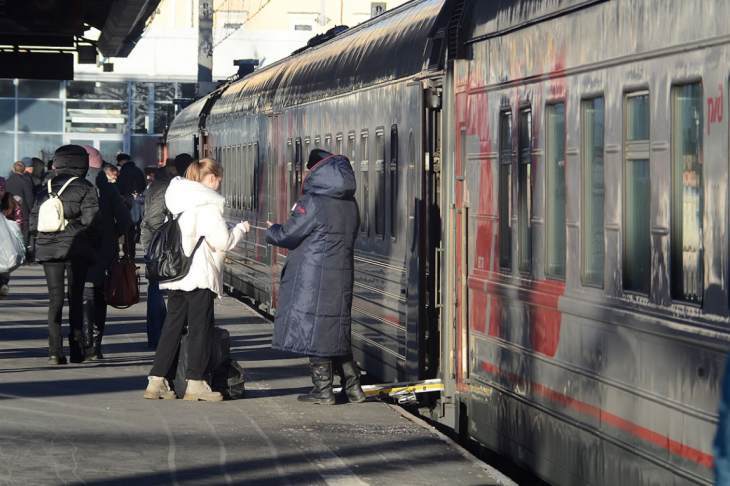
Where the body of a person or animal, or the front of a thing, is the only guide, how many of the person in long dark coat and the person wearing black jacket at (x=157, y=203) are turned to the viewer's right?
1

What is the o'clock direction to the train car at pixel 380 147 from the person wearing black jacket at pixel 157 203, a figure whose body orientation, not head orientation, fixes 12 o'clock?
The train car is roughly at 2 o'clock from the person wearing black jacket.

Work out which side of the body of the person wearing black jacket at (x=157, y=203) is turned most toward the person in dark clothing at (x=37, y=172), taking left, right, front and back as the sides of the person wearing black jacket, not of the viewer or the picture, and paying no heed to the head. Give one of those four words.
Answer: left
